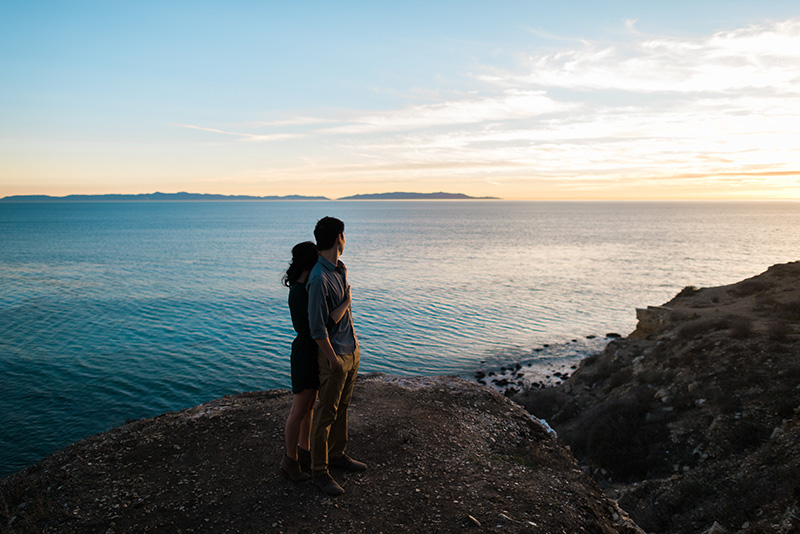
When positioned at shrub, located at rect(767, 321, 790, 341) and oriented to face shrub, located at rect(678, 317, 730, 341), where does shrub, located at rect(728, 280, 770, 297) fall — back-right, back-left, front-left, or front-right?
front-right

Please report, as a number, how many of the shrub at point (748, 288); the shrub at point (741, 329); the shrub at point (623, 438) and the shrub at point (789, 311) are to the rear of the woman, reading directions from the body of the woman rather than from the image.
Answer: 0
